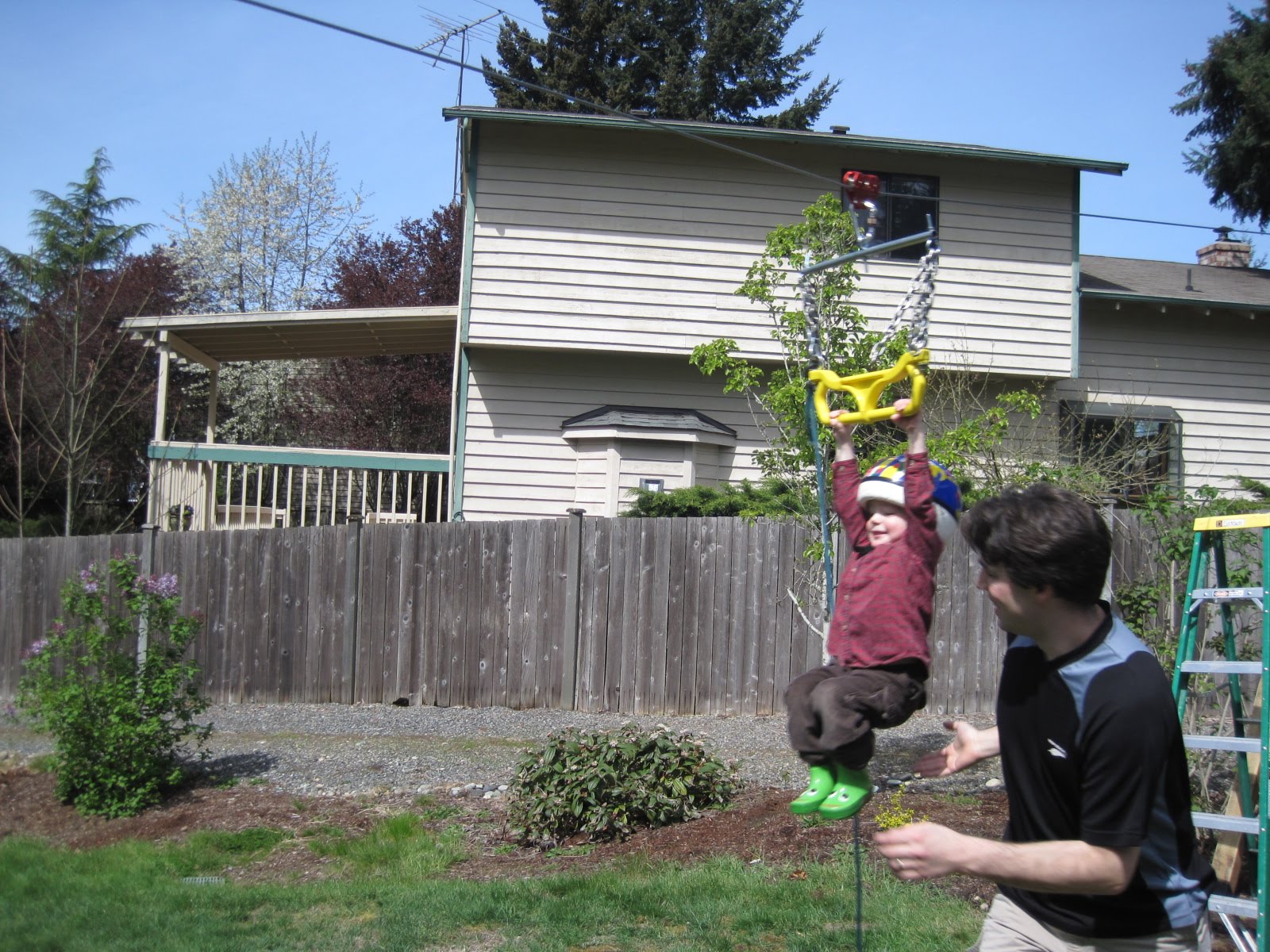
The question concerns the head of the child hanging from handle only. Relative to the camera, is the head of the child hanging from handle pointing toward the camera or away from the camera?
toward the camera

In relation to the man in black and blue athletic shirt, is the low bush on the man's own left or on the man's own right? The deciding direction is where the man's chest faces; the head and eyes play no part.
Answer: on the man's own right

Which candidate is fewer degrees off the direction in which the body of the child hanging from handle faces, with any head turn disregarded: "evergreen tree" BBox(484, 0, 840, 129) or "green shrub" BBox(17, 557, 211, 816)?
the green shrub

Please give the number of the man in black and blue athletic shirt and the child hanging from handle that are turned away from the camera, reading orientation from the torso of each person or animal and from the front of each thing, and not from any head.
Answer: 0

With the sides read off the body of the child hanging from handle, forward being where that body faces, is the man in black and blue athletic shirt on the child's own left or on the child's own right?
on the child's own left

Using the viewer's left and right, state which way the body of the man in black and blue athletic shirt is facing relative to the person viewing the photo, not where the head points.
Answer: facing the viewer and to the left of the viewer

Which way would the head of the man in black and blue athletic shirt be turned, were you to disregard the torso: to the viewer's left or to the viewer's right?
to the viewer's left
